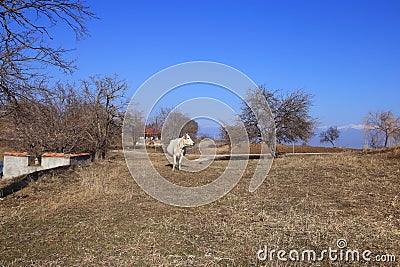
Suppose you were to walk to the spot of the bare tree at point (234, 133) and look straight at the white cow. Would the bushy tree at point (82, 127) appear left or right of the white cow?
right

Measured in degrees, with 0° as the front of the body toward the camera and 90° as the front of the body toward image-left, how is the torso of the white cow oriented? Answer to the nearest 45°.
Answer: approximately 315°

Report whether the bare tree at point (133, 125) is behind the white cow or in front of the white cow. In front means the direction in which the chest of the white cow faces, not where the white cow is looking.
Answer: behind

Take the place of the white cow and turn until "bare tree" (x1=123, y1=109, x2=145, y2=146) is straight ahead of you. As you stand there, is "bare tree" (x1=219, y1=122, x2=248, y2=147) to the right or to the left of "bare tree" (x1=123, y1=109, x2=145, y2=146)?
right

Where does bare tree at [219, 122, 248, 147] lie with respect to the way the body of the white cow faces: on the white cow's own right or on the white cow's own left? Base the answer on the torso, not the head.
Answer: on the white cow's own left

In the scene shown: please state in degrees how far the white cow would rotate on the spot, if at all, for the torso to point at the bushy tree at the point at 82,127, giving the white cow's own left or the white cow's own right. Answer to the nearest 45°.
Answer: approximately 180°
